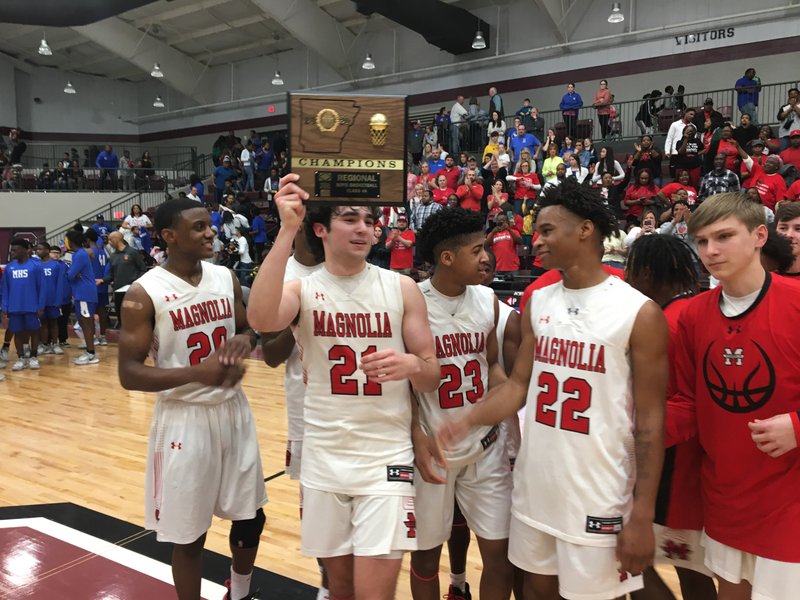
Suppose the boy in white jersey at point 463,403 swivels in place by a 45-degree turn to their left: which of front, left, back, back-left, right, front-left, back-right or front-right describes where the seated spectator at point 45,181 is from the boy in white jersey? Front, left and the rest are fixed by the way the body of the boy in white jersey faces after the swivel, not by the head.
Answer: back-left

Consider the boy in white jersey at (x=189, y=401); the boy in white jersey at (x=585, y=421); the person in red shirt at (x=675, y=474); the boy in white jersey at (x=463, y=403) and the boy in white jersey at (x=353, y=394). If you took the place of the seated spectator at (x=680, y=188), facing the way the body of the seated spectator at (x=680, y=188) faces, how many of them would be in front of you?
5

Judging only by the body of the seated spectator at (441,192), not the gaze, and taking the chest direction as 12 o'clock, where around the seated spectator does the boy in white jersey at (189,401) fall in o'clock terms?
The boy in white jersey is roughly at 12 o'clock from the seated spectator.

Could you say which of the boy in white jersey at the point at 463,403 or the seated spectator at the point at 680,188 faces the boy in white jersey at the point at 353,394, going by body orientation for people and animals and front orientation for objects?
the seated spectator

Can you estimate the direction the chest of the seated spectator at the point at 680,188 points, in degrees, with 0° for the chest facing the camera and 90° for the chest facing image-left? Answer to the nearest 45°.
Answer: approximately 0°

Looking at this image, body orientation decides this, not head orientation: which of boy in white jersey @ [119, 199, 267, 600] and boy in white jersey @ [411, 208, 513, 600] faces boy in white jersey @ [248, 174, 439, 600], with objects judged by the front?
boy in white jersey @ [119, 199, 267, 600]

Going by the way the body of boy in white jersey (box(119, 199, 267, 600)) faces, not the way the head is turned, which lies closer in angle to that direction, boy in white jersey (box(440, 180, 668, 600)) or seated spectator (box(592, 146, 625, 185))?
the boy in white jersey

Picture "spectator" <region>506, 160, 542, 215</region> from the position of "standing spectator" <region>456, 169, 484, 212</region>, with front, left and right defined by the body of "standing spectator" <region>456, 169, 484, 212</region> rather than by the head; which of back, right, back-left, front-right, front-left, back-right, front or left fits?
left

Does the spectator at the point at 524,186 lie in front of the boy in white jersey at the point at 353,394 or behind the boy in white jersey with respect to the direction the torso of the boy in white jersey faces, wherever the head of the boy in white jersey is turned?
behind

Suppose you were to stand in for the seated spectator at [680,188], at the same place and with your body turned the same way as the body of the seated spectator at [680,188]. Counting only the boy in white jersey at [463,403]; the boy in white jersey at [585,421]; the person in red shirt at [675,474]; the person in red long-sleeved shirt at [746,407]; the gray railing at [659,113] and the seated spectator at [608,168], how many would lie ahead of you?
4

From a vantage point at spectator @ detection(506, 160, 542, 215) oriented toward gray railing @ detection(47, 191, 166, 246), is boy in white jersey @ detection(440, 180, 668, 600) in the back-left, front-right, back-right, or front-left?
back-left

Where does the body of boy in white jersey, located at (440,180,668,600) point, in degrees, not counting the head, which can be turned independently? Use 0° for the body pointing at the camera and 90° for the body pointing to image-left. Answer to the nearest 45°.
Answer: approximately 45°

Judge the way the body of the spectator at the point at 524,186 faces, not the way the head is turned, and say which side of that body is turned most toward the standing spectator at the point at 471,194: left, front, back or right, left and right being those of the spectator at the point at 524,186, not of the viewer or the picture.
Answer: right
